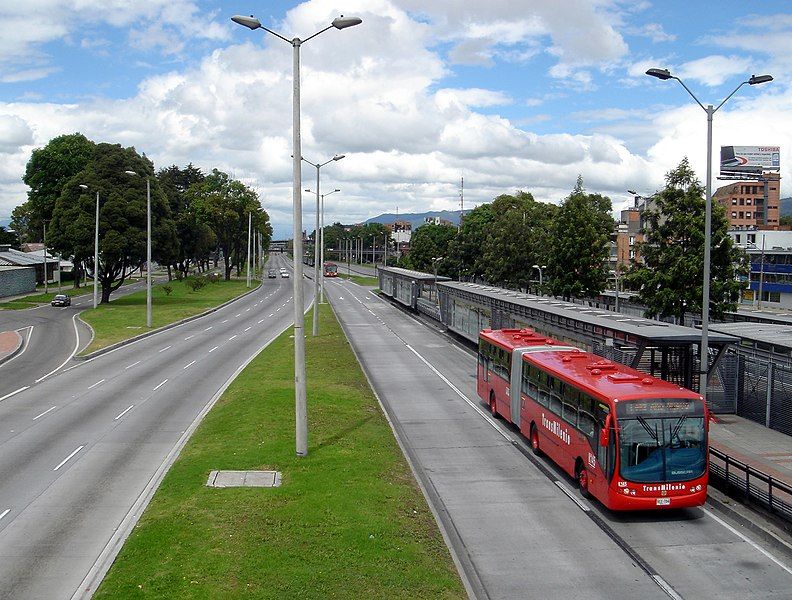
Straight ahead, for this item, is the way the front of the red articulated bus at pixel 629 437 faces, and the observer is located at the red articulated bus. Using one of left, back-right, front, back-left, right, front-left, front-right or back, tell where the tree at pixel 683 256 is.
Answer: back-left

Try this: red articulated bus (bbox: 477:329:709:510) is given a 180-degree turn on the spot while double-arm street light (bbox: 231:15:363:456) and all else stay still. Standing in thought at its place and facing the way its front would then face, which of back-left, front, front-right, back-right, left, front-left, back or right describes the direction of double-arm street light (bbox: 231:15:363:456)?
front-left

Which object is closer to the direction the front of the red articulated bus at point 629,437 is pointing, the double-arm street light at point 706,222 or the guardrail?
the guardrail

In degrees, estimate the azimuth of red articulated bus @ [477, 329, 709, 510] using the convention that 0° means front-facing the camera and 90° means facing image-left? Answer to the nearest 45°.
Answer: approximately 315°

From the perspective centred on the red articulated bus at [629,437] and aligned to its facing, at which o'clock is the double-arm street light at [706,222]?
The double-arm street light is roughly at 8 o'clock from the red articulated bus.

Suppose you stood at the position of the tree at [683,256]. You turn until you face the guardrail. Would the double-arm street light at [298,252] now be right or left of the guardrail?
right

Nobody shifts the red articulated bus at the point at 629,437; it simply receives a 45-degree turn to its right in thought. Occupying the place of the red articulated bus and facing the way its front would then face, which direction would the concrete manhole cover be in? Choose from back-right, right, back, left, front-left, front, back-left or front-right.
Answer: right

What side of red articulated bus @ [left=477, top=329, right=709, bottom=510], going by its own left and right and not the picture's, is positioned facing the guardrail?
front
